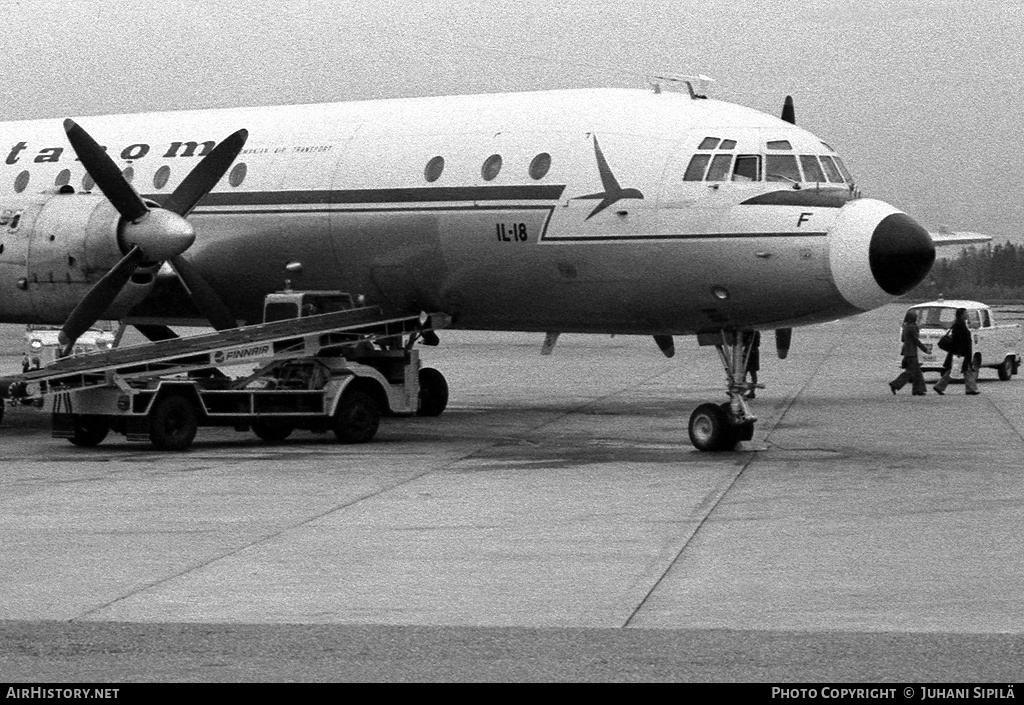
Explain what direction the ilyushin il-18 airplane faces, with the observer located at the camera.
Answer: facing the viewer and to the right of the viewer
